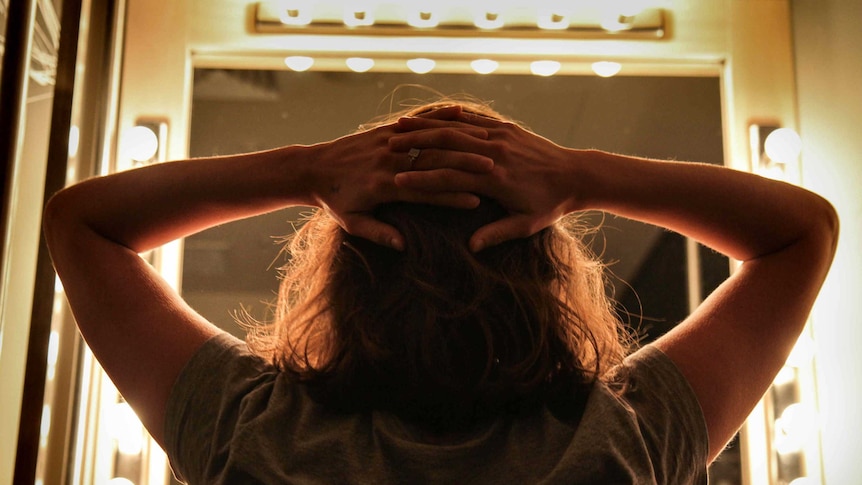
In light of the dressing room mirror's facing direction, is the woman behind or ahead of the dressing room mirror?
ahead

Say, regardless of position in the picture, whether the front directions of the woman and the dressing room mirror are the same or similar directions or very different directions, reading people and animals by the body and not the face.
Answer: very different directions

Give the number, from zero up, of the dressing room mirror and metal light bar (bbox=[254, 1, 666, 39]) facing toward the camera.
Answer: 2

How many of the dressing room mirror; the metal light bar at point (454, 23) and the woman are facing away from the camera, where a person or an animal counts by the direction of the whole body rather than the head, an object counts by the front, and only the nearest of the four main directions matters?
1

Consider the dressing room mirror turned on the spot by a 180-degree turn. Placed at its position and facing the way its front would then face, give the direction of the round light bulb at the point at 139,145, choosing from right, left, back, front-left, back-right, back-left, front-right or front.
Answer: left

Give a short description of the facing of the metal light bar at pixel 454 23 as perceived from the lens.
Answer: facing the viewer

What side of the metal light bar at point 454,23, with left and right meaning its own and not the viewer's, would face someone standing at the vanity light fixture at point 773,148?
left

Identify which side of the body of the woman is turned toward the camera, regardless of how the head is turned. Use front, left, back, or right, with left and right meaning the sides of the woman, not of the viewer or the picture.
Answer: back

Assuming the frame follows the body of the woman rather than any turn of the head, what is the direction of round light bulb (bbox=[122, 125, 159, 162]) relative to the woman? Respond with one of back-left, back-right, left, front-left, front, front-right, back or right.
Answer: front-left

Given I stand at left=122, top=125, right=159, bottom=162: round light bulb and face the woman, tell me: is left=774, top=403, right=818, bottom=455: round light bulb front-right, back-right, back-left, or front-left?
front-left

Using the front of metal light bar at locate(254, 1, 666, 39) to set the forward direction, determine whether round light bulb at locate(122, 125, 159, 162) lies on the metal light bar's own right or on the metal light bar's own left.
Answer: on the metal light bar's own right

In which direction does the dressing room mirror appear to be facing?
toward the camera
